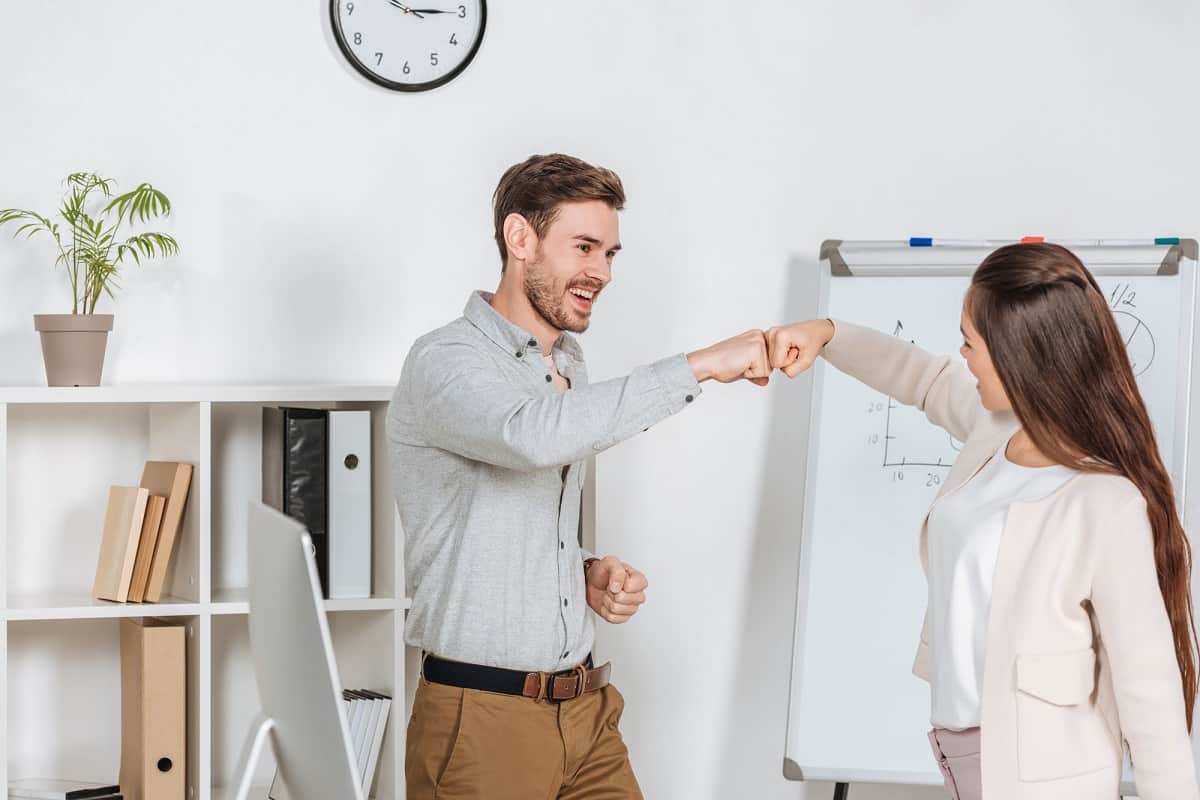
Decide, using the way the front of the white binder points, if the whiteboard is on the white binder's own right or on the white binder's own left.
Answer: on the white binder's own left

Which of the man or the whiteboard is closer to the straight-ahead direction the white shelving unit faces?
the man

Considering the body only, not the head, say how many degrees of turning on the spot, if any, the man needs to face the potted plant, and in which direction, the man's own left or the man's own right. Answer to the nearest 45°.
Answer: approximately 180°

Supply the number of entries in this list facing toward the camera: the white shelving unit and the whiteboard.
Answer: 2

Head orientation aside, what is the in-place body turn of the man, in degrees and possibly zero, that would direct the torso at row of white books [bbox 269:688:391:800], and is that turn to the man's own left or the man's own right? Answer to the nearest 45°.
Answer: approximately 180°

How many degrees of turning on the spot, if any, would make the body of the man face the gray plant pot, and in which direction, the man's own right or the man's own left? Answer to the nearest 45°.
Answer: approximately 180°

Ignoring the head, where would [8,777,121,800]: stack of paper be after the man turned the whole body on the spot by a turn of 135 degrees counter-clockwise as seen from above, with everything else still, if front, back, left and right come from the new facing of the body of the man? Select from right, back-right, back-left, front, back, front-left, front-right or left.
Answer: front-left

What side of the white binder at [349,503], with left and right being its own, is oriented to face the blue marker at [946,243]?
left

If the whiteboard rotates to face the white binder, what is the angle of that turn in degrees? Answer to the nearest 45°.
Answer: approximately 45° to its right
